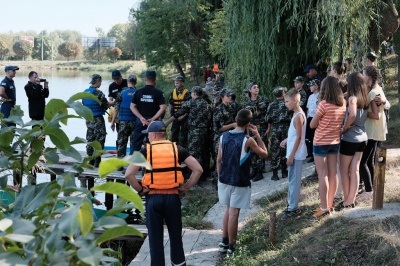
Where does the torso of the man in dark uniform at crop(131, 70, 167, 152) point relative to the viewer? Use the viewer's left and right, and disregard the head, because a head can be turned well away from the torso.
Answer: facing away from the viewer

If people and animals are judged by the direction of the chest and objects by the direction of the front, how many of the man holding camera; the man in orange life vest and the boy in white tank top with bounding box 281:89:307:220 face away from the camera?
1

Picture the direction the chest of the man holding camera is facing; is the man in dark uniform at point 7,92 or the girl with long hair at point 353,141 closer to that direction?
the girl with long hair

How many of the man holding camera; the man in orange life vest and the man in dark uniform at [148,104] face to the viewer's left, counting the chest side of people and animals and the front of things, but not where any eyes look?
0

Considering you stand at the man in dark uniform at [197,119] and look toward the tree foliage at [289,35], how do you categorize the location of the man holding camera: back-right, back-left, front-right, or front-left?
back-left

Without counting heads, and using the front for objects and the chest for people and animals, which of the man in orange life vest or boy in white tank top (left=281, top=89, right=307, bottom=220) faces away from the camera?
the man in orange life vest

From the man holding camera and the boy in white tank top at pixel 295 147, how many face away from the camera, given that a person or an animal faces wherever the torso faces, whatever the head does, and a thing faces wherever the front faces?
0

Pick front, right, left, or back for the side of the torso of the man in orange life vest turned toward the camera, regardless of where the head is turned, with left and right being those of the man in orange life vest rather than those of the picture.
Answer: back

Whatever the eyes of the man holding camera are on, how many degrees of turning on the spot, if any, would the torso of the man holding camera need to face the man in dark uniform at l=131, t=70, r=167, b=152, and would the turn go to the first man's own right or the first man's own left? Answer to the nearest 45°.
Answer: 0° — they already face them

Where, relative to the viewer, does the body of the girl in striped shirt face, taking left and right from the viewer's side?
facing away from the viewer and to the left of the viewer

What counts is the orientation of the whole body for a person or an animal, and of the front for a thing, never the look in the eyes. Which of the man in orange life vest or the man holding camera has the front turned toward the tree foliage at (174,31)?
the man in orange life vest

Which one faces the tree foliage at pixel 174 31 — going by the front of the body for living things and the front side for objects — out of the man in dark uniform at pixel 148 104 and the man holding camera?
the man in dark uniform

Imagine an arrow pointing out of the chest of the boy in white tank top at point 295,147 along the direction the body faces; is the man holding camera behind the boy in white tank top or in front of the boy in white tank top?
in front

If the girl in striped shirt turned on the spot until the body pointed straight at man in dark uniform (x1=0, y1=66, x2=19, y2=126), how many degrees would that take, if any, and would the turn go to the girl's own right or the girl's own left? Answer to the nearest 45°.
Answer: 0° — they already face them

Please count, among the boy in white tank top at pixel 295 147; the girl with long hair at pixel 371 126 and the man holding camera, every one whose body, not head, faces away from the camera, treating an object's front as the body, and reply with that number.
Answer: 0

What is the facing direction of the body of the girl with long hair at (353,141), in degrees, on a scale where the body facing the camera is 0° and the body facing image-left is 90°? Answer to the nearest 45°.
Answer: approximately 135°
